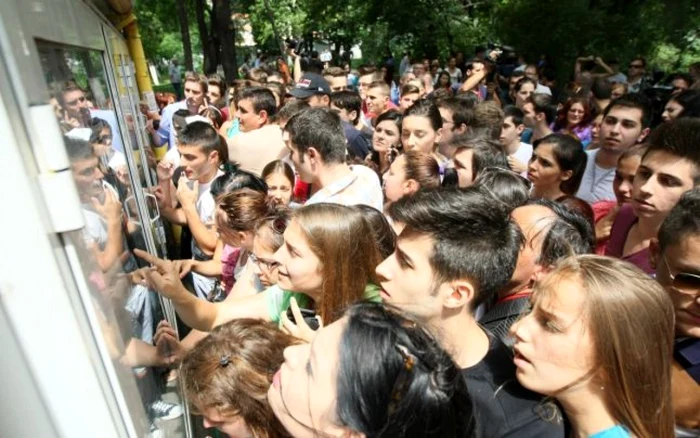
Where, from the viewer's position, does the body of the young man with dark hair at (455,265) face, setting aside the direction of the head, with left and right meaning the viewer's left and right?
facing to the left of the viewer

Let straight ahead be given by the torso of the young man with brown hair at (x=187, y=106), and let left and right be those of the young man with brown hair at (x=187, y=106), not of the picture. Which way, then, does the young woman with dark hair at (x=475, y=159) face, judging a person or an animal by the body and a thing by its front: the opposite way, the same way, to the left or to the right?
to the right

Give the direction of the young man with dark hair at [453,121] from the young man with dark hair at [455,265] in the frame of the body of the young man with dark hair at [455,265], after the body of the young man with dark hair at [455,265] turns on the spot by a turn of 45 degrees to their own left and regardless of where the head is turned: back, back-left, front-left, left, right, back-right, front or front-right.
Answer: back-right

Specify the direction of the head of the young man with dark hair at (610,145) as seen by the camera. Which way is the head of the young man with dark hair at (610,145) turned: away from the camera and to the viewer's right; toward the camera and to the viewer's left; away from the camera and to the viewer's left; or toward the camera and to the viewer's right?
toward the camera and to the viewer's left

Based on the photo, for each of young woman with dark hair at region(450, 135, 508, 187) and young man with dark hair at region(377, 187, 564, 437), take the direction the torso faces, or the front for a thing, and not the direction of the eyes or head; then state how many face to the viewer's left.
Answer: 2

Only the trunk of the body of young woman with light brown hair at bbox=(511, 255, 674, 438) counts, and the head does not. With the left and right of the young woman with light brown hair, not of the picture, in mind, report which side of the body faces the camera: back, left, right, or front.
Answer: left

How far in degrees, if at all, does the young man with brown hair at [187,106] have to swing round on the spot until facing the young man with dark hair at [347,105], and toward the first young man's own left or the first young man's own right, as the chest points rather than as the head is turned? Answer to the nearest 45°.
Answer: approximately 90° to the first young man's own left

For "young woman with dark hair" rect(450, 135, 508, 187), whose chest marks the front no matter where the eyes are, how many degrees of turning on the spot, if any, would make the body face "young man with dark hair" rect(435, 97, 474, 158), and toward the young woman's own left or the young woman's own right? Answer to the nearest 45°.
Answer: approximately 90° to the young woman's own right

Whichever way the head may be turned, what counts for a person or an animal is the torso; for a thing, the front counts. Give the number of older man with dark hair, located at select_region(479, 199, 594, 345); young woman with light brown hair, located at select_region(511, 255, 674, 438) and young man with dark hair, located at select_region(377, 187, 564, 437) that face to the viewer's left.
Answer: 3

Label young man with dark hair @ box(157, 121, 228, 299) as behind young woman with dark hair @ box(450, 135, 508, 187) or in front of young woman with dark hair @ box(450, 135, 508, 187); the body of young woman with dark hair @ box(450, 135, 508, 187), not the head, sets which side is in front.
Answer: in front

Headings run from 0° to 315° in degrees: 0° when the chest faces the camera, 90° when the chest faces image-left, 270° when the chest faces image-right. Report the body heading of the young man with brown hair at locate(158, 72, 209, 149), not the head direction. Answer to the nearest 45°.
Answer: approximately 45°

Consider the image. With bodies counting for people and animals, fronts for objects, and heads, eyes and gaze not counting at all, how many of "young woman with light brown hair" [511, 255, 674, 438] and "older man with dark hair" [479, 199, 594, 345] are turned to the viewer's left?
2
